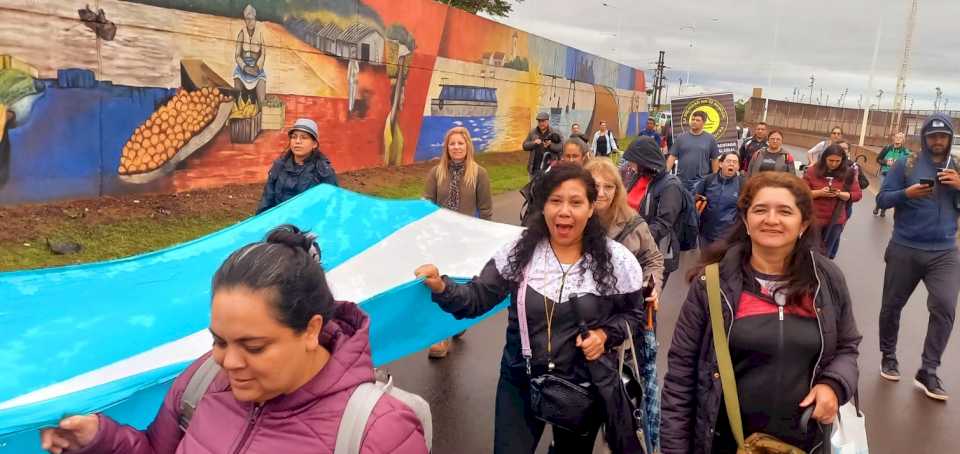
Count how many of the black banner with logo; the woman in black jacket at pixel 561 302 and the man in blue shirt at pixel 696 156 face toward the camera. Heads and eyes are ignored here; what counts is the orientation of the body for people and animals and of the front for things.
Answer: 3

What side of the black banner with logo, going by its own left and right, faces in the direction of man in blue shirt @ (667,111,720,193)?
front

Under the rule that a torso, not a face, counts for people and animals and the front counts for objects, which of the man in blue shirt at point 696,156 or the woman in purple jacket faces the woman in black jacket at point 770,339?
the man in blue shirt

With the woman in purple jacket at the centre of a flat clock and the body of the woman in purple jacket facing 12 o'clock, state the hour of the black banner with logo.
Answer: The black banner with logo is roughly at 6 o'clock from the woman in purple jacket.

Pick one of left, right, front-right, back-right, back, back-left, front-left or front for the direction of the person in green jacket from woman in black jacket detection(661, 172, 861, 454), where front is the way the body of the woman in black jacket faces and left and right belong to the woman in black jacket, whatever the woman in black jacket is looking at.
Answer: back

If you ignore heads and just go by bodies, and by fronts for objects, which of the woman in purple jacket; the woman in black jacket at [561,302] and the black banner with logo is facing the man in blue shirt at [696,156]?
the black banner with logo

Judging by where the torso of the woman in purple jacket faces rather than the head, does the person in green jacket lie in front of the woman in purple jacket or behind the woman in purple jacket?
behind

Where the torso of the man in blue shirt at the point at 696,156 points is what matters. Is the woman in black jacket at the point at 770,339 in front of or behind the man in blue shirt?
in front

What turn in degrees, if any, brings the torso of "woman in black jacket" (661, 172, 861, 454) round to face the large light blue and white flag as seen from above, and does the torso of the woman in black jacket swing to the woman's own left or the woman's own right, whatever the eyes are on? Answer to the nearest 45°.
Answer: approximately 90° to the woman's own right

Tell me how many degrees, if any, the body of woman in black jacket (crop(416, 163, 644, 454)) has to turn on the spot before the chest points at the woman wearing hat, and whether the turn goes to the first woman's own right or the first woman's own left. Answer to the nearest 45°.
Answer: approximately 135° to the first woman's own right

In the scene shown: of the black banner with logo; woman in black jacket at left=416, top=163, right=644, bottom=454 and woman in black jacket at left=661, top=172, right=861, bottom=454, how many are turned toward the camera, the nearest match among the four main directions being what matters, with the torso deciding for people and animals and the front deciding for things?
3

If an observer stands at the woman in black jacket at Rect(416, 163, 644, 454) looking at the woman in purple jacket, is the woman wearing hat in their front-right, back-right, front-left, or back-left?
back-right

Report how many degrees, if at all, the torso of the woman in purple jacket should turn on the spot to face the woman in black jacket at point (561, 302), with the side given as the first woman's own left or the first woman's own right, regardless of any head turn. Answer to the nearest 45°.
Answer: approximately 180°

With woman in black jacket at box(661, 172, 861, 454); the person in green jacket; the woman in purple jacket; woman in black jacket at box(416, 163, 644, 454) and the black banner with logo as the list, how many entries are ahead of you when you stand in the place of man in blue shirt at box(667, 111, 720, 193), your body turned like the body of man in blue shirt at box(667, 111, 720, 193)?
3

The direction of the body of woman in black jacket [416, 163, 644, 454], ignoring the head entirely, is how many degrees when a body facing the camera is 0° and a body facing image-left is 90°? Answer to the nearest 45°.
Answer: approximately 0°

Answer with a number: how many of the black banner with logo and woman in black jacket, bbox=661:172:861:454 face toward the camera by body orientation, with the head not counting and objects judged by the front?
2
